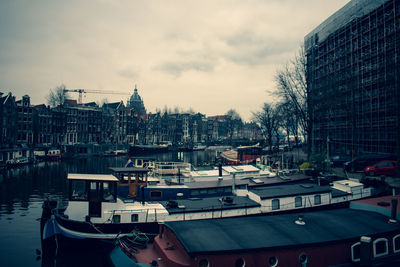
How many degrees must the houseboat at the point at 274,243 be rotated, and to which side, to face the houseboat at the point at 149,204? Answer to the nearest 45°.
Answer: approximately 90° to its right

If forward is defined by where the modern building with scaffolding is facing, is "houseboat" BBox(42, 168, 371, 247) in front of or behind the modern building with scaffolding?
in front

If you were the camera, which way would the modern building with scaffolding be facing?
facing the viewer and to the left of the viewer

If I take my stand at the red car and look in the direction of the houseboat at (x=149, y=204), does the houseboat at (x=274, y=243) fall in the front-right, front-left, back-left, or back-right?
front-left

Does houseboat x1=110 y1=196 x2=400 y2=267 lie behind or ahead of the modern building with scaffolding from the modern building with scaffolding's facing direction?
ahead

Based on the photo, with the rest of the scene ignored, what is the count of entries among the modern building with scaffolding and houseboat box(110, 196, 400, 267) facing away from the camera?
0

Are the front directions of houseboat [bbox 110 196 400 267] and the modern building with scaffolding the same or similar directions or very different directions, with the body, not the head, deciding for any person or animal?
same or similar directions

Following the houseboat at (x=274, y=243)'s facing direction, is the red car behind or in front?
behind
